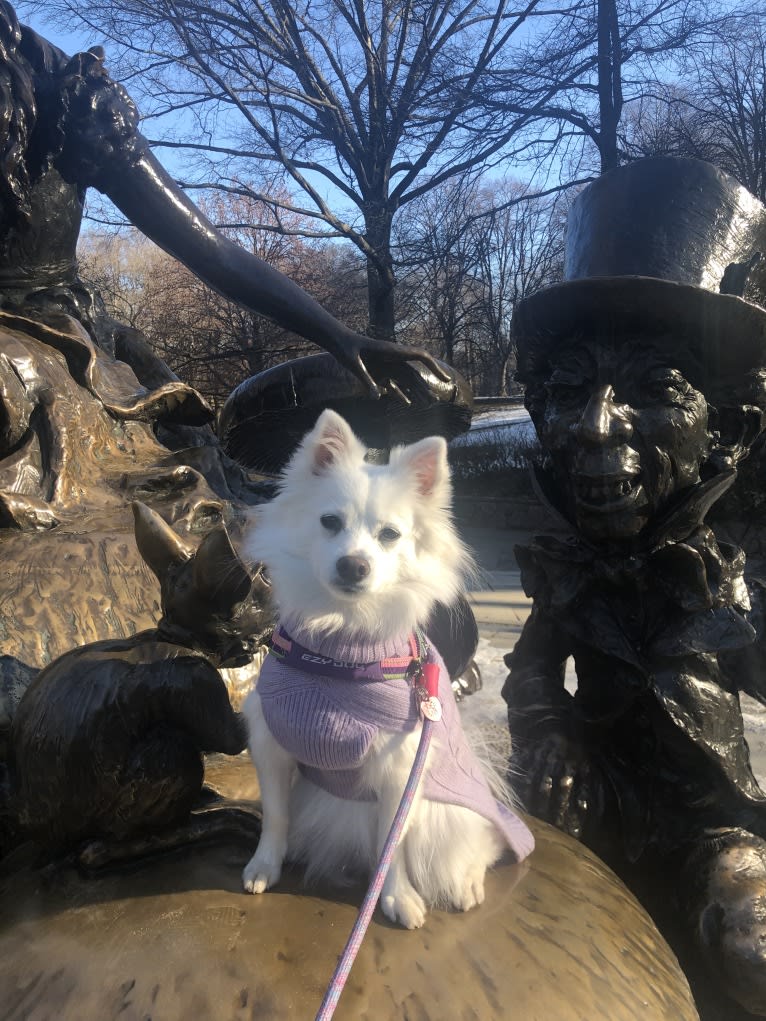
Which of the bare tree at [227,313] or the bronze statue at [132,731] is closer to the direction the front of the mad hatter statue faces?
the bronze statue

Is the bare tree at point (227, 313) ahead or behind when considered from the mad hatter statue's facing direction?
behind

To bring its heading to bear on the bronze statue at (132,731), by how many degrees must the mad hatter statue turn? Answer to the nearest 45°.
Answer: approximately 45° to its right

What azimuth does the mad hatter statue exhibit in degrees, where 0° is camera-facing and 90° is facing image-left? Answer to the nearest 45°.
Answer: approximately 0°

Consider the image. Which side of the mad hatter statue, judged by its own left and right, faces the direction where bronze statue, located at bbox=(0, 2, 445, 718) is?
right
